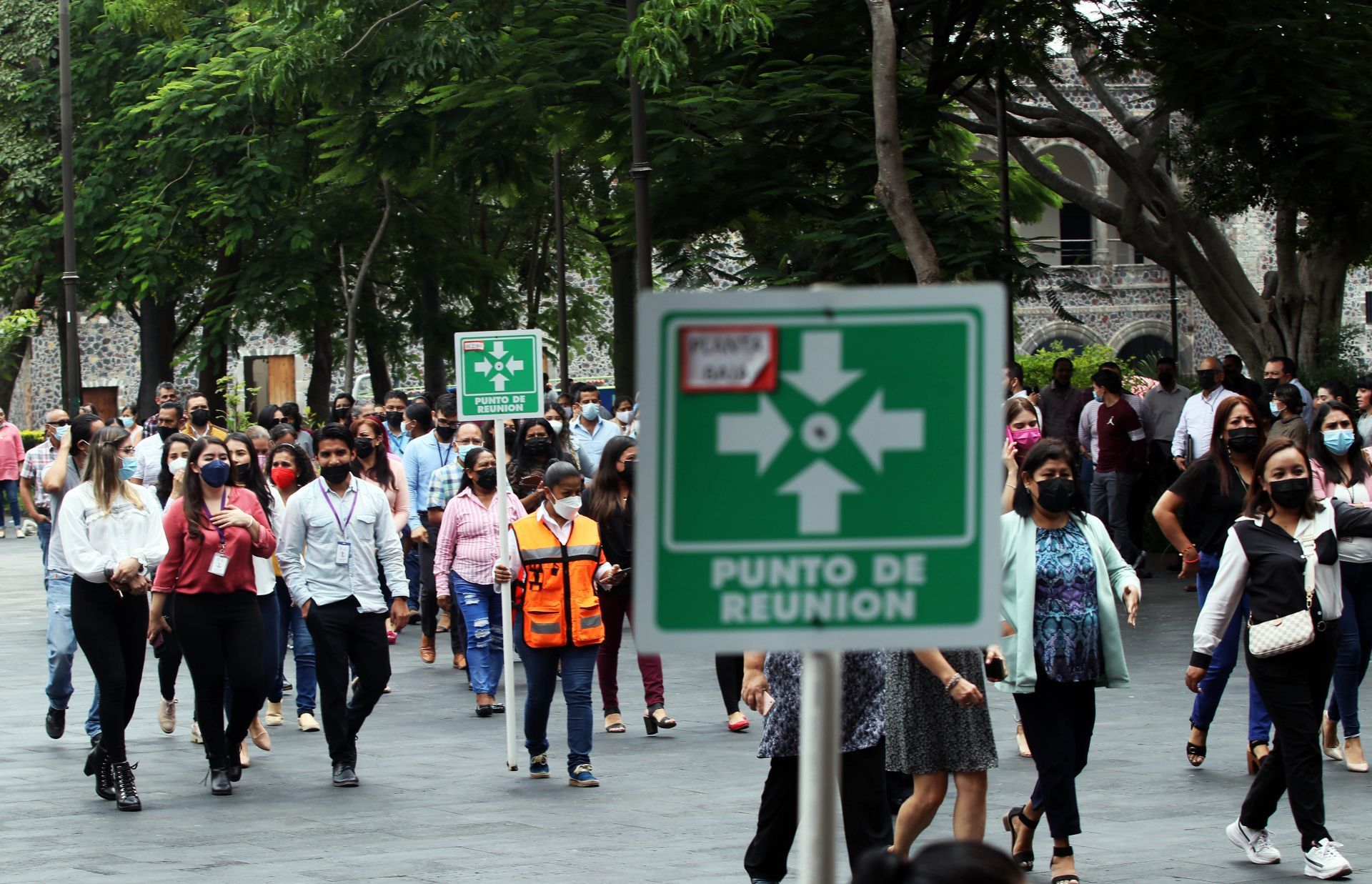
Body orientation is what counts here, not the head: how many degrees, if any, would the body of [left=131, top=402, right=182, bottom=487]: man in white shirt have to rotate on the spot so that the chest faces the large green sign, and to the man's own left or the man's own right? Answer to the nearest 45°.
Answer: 0° — they already face it

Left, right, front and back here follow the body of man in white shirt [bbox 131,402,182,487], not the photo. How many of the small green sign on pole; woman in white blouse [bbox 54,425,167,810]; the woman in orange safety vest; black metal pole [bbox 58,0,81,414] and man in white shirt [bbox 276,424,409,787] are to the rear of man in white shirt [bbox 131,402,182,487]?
1

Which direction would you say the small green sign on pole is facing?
toward the camera

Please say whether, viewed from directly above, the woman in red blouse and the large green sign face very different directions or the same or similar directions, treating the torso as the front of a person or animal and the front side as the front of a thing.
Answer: same or similar directions

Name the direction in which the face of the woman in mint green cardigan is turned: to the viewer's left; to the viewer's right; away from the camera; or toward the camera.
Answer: toward the camera

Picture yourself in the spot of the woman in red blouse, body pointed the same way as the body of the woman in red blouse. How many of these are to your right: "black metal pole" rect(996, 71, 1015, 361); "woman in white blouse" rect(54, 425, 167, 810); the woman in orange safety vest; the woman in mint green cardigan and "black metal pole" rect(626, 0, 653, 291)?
1

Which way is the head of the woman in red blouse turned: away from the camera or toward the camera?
toward the camera

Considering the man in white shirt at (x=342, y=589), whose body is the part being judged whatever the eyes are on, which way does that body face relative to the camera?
toward the camera

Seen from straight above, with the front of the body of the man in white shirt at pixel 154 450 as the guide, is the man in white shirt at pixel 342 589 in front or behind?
in front

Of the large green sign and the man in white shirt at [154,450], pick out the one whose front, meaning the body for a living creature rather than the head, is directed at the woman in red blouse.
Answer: the man in white shirt

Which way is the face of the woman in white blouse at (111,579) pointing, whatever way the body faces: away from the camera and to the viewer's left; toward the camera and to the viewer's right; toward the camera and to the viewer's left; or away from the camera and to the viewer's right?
toward the camera and to the viewer's right

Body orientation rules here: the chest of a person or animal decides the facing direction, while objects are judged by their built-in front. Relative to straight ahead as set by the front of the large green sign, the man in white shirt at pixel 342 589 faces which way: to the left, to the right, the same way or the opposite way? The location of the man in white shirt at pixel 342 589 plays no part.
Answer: the same way

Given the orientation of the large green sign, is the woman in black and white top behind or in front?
behind

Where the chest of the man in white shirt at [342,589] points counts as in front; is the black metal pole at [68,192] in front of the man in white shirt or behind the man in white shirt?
behind

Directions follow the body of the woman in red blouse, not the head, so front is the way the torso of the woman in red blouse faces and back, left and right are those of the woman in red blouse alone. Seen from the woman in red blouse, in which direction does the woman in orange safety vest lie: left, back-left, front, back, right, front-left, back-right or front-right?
left

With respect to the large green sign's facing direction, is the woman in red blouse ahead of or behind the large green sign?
behind
